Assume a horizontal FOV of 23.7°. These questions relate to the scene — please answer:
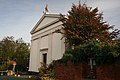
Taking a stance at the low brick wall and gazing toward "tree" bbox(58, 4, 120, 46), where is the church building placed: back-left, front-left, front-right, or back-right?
front-left

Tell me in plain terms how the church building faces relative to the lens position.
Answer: facing the viewer and to the left of the viewer

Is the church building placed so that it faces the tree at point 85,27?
no

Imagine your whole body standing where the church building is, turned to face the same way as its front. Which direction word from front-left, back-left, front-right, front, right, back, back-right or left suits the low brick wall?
front-left
